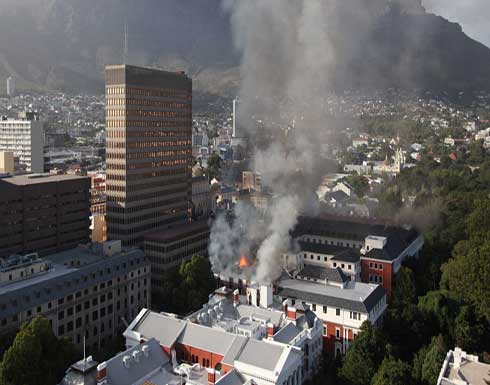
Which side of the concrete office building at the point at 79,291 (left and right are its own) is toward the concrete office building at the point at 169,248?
left

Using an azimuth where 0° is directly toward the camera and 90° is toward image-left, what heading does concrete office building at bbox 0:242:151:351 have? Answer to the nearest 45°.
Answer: approximately 315°

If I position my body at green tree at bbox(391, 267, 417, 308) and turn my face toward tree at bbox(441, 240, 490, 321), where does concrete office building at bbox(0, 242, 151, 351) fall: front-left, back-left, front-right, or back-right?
back-right

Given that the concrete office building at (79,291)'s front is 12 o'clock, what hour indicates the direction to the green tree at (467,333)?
The green tree is roughly at 11 o'clock from the concrete office building.

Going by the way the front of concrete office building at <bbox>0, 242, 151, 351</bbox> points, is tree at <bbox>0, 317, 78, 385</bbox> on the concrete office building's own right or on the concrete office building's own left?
on the concrete office building's own right

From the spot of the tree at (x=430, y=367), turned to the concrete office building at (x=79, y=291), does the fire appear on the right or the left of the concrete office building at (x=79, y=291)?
right

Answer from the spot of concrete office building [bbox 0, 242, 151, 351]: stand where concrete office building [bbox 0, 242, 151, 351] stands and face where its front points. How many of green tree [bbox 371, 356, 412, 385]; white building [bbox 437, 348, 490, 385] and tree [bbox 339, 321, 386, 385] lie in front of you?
3

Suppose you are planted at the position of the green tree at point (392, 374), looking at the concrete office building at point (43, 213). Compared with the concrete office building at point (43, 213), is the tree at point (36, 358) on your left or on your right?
left

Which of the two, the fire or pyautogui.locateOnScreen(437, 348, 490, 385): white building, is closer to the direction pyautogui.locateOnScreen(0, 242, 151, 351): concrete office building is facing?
the white building

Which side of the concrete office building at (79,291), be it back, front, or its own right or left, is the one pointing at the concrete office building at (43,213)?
back
